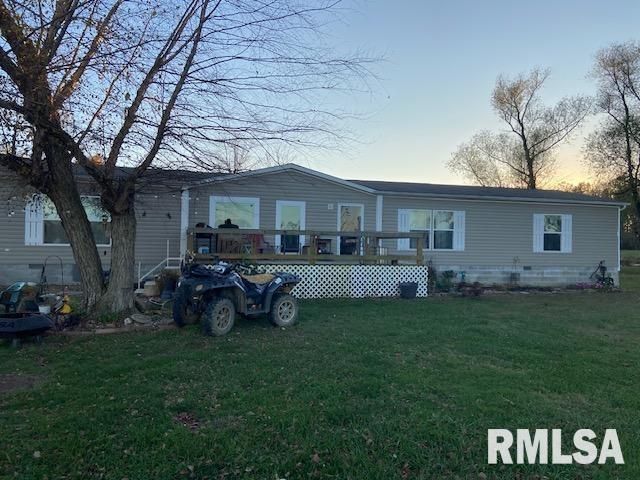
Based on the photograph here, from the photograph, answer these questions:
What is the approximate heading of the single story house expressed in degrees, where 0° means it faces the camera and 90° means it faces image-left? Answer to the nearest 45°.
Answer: approximately 0°

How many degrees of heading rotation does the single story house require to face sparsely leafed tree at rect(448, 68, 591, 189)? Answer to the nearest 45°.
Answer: approximately 135° to its left

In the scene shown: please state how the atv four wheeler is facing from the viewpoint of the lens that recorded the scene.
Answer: facing the viewer and to the left of the viewer

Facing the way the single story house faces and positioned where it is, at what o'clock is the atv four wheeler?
The atv four wheeler is roughly at 1 o'clock from the single story house.

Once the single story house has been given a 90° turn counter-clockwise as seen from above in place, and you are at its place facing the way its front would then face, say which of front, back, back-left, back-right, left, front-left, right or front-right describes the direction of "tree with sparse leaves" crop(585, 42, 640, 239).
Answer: front-left

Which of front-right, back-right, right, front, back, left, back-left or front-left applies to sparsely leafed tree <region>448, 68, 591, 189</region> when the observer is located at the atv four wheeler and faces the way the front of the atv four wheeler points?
back

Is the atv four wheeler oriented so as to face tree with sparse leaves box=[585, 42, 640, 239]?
no

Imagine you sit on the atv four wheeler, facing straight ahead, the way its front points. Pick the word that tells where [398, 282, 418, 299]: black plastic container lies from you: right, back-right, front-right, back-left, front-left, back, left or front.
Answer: back

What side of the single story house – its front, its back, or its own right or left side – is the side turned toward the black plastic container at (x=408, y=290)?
front

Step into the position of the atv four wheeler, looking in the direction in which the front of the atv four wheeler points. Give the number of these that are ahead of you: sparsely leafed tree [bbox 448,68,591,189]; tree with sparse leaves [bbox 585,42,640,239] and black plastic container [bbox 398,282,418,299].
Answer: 0

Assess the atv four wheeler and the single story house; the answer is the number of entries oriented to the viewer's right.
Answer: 0
